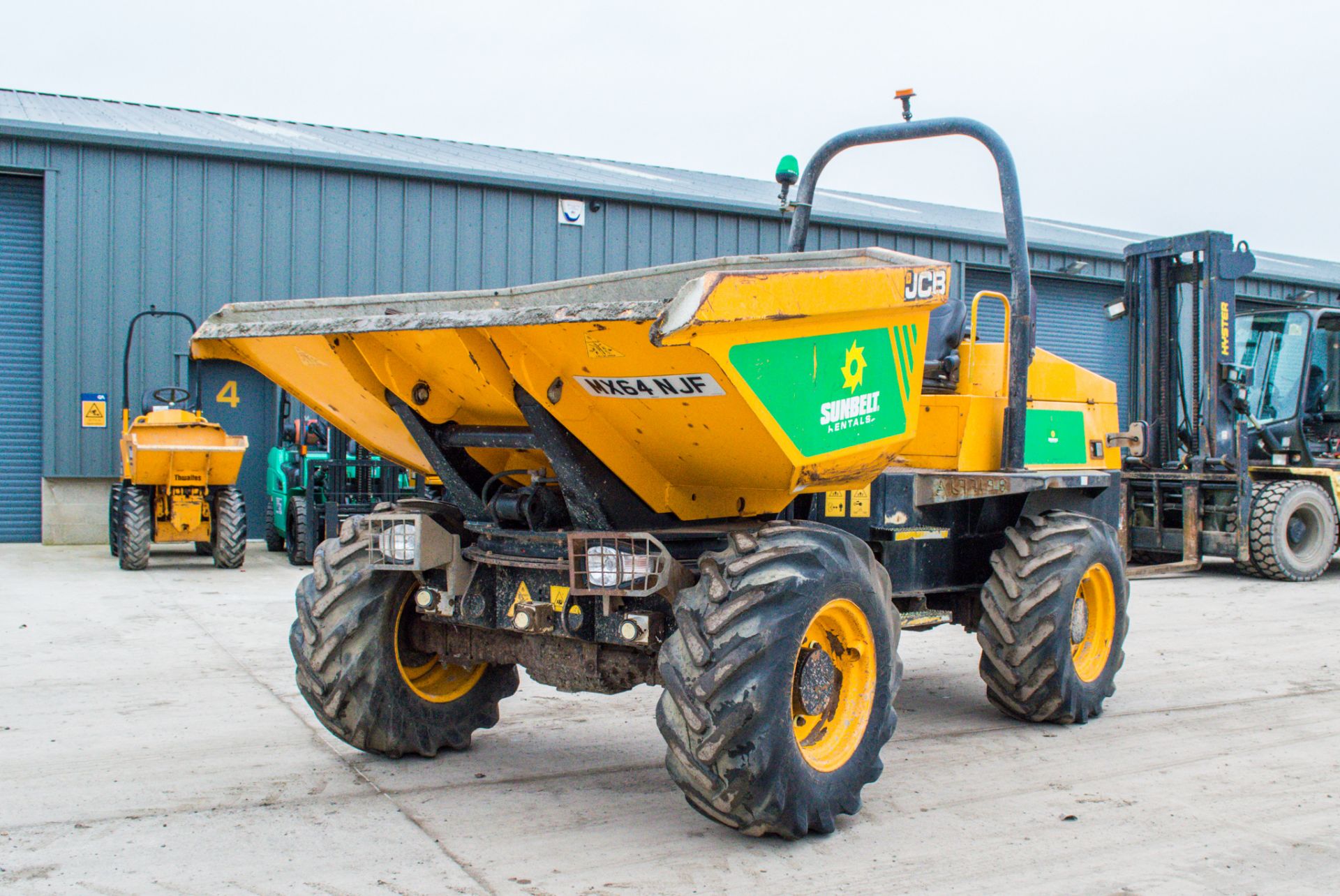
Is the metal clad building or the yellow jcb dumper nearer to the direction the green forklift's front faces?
the yellow jcb dumper

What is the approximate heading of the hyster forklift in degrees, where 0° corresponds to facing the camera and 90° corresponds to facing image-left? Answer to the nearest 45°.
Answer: approximately 45°

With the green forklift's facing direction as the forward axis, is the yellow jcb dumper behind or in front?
in front

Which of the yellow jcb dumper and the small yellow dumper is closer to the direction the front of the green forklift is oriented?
the yellow jcb dumper

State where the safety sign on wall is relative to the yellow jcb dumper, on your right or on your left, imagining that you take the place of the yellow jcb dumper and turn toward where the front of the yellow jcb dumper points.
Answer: on your right

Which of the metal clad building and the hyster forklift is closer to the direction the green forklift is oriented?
the hyster forklift

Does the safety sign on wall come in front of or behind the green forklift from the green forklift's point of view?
behind

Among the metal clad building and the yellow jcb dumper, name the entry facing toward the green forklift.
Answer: the metal clad building

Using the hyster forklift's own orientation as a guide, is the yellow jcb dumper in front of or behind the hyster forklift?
in front

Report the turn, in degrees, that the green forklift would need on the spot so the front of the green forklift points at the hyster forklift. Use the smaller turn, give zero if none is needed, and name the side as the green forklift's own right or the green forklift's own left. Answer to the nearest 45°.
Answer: approximately 45° to the green forklift's own left

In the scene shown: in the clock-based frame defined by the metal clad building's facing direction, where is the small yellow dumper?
The small yellow dumper is roughly at 1 o'clock from the metal clad building.

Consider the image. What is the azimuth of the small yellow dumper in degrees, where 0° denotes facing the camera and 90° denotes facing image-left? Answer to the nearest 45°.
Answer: approximately 0°

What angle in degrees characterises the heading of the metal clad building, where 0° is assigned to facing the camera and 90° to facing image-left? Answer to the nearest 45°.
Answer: approximately 315°

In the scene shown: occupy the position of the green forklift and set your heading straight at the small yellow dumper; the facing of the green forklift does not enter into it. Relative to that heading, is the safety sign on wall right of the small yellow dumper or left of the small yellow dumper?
right
